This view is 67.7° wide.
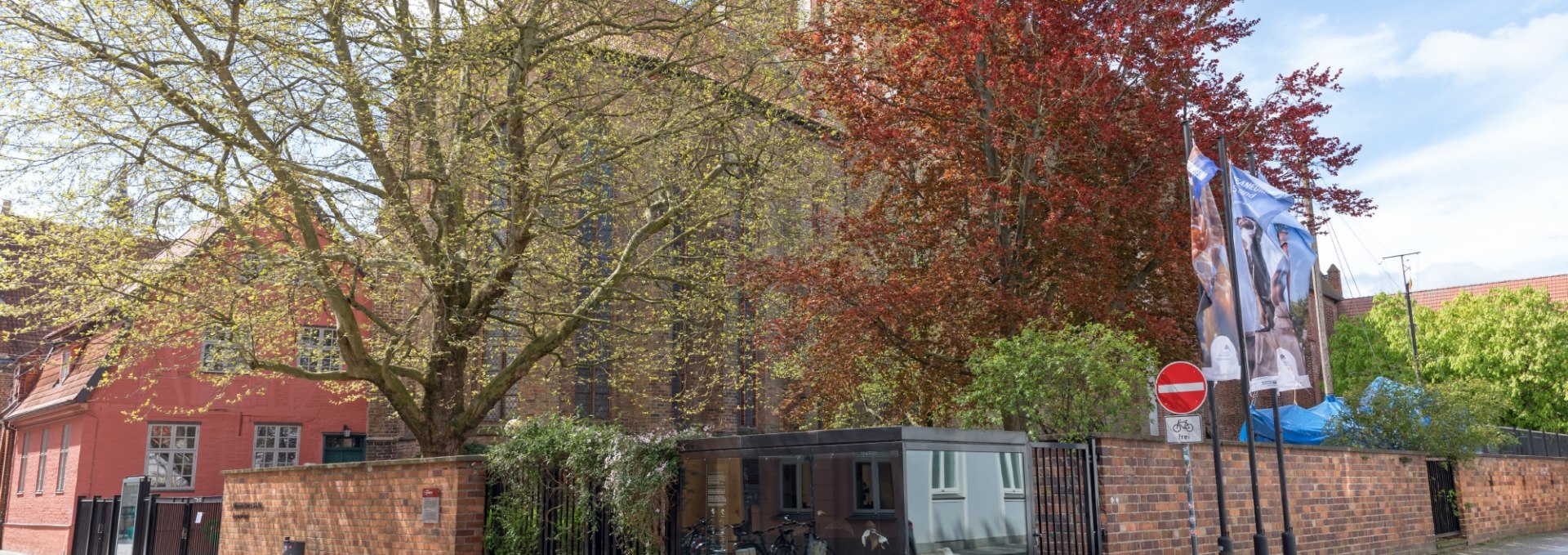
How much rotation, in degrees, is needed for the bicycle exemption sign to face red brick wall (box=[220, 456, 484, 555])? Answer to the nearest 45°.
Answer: approximately 90° to its right

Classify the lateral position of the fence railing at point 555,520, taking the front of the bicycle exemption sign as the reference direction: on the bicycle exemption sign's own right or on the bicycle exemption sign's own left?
on the bicycle exemption sign's own right

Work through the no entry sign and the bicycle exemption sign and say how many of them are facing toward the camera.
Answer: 2

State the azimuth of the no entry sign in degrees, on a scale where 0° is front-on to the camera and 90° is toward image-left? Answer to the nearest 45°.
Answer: approximately 0°

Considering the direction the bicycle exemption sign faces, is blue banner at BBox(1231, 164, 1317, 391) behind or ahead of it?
behind

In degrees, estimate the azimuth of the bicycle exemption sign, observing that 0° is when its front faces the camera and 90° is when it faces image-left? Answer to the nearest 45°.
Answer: approximately 0°

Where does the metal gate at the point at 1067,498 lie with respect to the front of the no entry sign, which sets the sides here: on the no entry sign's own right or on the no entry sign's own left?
on the no entry sign's own right

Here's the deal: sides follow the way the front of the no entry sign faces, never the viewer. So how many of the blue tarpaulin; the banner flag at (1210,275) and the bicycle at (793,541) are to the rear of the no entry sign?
2

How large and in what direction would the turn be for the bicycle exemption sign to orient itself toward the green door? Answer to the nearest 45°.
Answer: approximately 135° to its right
